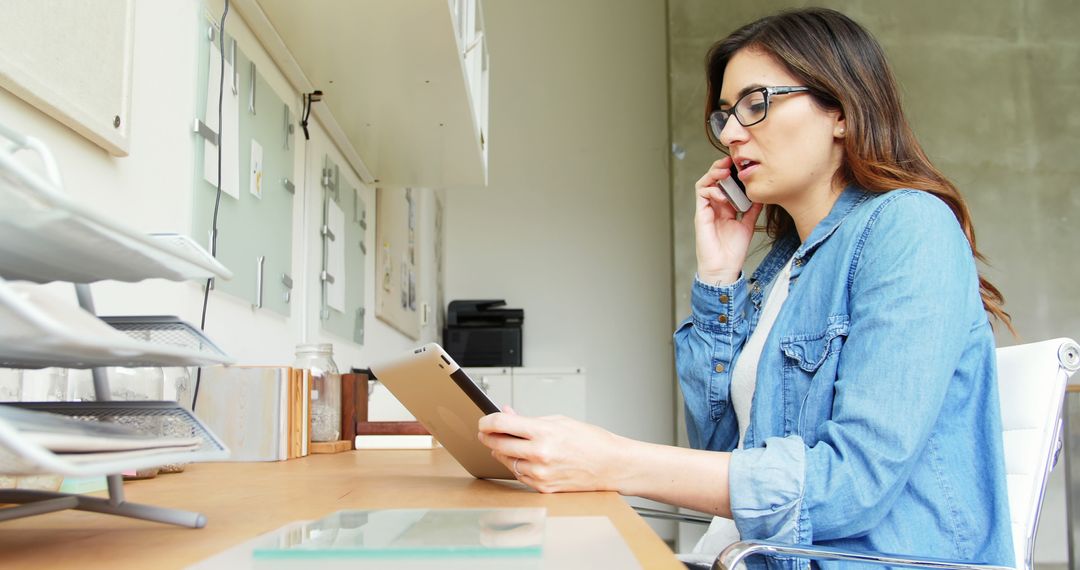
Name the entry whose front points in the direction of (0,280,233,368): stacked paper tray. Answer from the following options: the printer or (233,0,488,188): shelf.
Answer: the printer

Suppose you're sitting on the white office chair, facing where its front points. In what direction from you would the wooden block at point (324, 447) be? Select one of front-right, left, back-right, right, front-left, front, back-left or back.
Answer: front

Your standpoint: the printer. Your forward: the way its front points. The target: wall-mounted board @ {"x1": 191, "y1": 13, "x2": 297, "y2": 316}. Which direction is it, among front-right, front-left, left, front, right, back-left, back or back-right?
front

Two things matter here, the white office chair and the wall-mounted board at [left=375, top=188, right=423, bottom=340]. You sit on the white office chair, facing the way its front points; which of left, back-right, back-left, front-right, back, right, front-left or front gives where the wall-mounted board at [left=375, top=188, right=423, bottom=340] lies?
front-right

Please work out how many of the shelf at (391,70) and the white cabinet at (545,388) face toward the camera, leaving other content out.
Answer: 1

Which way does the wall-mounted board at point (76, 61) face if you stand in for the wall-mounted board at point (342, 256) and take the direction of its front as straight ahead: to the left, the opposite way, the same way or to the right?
the same way

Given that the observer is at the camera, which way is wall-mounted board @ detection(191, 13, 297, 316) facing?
facing the viewer and to the right of the viewer

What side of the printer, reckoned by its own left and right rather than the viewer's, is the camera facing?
front

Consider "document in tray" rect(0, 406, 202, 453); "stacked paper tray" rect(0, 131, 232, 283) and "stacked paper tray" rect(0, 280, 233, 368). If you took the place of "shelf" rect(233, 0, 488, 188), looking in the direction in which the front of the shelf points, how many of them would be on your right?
3

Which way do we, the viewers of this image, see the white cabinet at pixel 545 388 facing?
facing the viewer

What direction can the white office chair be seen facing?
to the viewer's left

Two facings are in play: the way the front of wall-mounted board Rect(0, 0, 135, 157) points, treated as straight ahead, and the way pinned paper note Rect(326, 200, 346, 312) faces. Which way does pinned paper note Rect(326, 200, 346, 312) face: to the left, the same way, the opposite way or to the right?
the same way

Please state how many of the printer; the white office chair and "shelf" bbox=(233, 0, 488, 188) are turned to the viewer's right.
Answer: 1

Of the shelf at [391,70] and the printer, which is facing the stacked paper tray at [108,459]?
the printer

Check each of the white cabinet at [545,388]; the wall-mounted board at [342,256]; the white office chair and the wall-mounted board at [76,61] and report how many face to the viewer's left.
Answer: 1

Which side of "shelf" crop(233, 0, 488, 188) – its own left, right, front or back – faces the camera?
right
